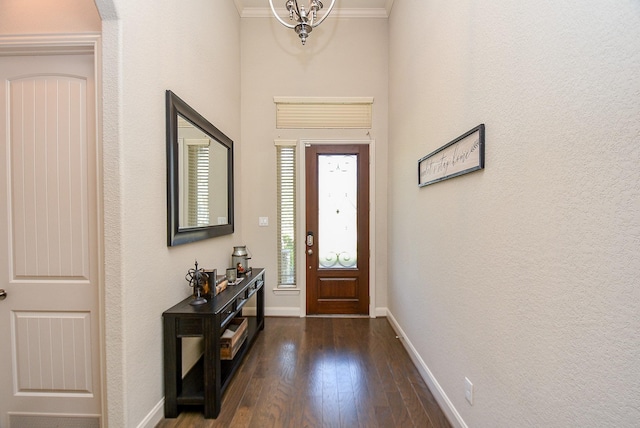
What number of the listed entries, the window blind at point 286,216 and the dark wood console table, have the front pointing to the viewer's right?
1

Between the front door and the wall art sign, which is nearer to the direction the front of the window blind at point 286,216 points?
the wall art sign

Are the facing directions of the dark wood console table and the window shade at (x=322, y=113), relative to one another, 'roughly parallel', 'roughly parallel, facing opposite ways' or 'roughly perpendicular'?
roughly perpendicular

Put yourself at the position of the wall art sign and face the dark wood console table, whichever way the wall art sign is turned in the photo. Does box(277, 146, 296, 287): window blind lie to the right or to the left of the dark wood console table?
right

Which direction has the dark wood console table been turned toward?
to the viewer's right

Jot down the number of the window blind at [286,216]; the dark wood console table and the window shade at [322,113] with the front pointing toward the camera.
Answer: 2

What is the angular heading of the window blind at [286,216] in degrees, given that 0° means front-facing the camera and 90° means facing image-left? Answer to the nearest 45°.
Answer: approximately 0°
